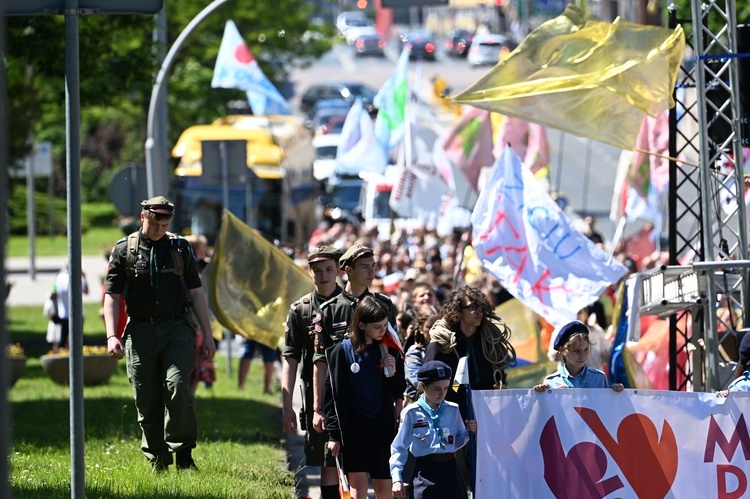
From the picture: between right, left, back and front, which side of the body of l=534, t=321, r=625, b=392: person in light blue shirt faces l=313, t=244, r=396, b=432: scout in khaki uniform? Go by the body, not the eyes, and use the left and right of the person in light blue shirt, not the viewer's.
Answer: right

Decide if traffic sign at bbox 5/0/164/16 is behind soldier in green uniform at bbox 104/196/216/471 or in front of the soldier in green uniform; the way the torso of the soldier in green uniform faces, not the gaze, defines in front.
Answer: in front

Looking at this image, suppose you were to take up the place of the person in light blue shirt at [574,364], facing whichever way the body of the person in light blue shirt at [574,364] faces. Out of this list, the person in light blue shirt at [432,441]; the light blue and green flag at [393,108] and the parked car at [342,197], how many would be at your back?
2

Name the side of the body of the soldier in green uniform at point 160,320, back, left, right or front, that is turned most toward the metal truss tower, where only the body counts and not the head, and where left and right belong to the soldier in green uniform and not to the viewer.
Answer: left

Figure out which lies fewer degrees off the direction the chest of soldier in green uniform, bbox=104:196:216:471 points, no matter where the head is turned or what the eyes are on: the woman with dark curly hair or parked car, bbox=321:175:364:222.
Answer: the woman with dark curly hair

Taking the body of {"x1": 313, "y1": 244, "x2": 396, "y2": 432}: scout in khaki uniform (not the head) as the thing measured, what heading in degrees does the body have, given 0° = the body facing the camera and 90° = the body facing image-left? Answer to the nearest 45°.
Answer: approximately 315°

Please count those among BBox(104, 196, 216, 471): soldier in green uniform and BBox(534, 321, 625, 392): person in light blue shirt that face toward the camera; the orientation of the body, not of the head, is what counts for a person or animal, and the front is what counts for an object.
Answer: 2

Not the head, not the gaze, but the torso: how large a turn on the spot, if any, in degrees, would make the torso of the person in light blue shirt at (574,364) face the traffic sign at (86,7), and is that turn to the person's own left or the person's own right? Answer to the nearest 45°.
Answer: approximately 45° to the person's own right

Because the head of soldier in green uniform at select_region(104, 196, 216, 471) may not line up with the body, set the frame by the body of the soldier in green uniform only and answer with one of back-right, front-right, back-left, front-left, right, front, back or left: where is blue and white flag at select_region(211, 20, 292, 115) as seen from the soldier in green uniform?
back

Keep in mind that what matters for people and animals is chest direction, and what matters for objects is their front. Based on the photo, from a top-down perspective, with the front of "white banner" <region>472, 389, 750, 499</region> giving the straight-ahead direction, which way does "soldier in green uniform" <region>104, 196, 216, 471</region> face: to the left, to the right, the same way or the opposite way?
the same way

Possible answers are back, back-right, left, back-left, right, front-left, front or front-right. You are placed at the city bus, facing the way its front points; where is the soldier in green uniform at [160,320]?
front-left

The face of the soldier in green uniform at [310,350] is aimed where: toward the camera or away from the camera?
toward the camera

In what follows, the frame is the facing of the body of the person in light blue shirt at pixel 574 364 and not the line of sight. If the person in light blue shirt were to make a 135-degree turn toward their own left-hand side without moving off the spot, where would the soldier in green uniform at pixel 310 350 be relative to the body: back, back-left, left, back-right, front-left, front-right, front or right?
back-left
